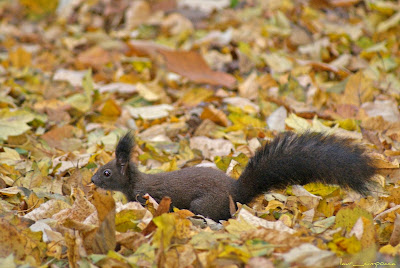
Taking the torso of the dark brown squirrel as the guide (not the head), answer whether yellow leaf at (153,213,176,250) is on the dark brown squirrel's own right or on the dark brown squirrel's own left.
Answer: on the dark brown squirrel's own left

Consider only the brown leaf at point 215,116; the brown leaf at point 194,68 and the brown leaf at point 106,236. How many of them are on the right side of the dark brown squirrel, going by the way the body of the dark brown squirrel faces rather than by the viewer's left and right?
2

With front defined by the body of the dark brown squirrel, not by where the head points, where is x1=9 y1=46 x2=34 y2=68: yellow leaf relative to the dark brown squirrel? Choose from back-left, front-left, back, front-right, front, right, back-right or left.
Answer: front-right

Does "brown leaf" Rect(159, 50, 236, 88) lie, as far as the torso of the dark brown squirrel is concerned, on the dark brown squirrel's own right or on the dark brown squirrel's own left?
on the dark brown squirrel's own right

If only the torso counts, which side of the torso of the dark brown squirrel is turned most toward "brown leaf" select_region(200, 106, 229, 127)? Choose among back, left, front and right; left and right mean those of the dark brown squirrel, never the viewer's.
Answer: right

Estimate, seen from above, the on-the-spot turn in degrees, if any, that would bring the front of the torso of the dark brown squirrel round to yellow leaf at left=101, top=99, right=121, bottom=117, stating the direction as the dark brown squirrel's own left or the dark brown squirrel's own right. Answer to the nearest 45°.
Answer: approximately 45° to the dark brown squirrel's own right

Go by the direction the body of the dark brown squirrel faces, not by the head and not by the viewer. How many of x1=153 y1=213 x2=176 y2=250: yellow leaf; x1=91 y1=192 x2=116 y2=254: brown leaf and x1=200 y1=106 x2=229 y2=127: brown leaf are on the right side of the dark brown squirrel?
1

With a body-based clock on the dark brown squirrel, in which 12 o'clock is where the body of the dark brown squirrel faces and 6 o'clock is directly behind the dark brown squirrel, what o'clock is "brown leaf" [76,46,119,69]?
The brown leaf is roughly at 2 o'clock from the dark brown squirrel.

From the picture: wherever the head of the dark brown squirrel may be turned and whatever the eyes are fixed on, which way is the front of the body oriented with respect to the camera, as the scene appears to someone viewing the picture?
to the viewer's left

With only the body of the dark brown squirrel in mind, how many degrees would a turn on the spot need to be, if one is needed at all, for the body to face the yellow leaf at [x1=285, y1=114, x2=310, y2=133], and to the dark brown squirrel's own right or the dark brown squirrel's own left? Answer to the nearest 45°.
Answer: approximately 90° to the dark brown squirrel's own right

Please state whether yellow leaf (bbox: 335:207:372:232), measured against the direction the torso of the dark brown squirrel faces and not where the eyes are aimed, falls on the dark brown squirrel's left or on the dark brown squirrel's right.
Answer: on the dark brown squirrel's left

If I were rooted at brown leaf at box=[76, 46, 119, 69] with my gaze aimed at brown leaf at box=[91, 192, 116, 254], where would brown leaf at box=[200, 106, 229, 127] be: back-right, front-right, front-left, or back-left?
front-left
